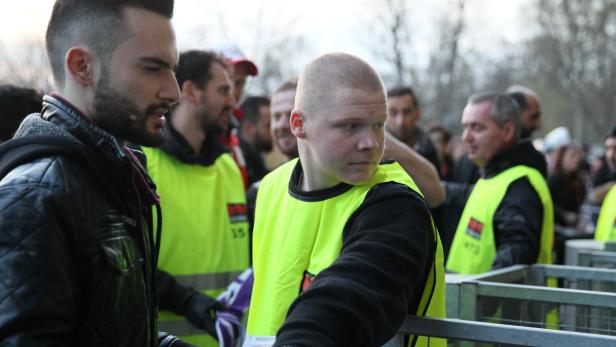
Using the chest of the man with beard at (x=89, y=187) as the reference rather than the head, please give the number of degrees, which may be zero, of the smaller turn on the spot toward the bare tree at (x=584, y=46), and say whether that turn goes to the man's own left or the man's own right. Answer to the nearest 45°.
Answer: approximately 45° to the man's own left

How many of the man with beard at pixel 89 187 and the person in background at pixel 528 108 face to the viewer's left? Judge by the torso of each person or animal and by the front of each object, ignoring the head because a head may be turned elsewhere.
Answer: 0

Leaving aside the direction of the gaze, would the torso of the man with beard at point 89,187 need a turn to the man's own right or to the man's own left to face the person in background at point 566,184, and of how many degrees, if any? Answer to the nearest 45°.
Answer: approximately 45° to the man's own left

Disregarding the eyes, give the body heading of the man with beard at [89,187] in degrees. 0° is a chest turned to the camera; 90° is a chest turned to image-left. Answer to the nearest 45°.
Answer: approximately 270°

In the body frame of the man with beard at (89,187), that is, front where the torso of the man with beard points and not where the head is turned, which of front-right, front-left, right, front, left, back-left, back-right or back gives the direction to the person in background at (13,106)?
left

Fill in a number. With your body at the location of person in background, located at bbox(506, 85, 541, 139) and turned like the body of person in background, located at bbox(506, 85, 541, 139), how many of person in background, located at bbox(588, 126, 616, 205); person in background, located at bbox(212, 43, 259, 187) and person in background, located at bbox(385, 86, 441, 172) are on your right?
2

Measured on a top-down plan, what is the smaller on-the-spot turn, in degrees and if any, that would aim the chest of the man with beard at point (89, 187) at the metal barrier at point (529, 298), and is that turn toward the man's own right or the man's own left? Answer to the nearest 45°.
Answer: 0° — they already face it

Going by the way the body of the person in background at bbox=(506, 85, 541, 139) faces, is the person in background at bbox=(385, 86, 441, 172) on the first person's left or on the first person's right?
on the first person's right

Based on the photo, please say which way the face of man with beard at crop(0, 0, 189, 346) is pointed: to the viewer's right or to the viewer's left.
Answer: to the viewer's right

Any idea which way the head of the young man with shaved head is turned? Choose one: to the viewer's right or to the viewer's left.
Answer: to the viewer's right
